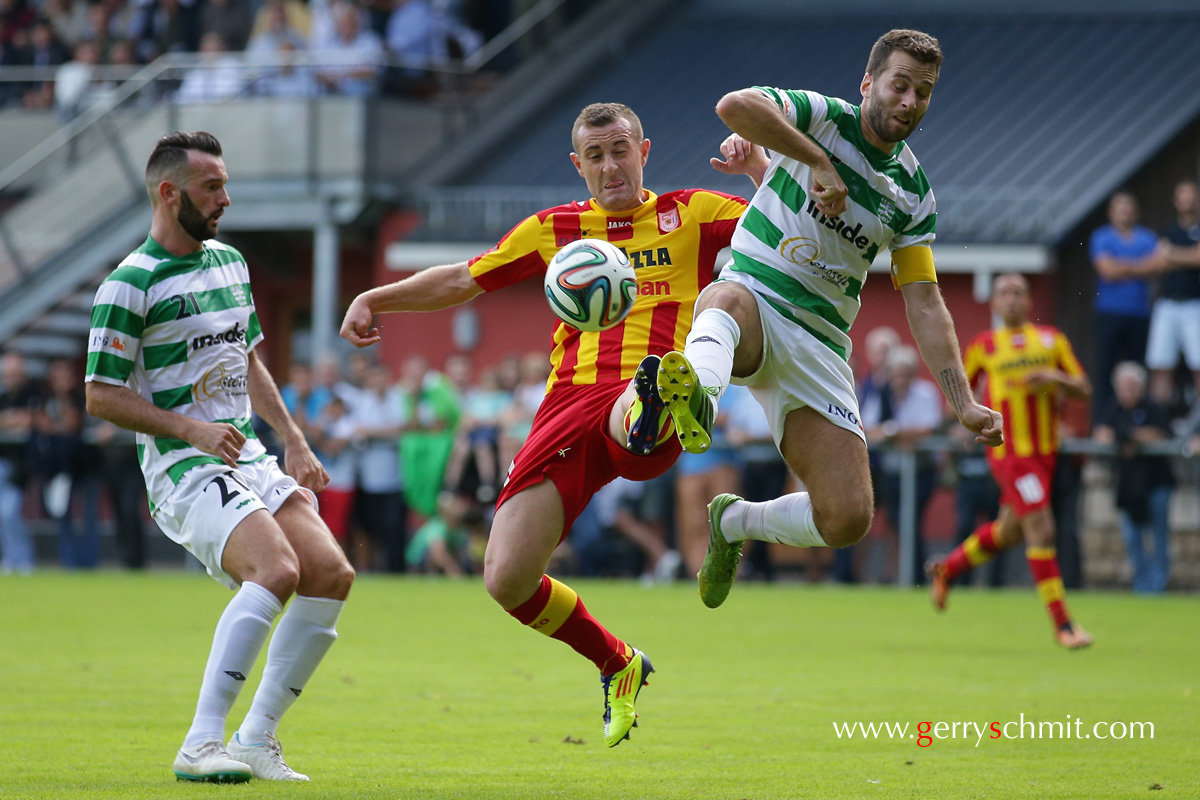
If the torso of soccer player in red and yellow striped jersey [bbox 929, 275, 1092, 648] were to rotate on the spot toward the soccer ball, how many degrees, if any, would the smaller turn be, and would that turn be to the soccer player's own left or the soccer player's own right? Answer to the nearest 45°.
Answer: approximately 45° to the soccer player's own right

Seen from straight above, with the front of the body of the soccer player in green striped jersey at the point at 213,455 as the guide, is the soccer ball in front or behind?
in front

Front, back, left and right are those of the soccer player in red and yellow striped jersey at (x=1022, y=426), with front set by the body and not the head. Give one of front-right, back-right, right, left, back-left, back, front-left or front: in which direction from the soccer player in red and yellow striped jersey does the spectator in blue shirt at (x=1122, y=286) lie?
back-left

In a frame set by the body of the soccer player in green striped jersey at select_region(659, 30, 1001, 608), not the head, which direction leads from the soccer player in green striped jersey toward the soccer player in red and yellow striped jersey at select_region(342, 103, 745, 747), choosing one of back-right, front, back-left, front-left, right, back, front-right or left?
right

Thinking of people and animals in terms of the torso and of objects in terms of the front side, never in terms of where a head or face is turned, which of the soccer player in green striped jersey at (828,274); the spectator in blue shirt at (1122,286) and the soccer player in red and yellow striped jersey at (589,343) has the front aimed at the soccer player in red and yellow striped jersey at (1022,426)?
the spectator in blue shirt

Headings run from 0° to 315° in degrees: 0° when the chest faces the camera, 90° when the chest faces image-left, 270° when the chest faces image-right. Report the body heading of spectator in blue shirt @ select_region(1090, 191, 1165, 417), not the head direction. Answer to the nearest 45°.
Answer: approximately 0°

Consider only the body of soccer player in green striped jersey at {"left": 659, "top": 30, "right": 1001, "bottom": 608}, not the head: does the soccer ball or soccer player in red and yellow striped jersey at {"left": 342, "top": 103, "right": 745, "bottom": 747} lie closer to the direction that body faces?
the soccer ball

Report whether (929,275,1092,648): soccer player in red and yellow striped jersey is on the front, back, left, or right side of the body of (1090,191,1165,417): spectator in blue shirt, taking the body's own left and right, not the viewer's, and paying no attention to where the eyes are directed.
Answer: front
